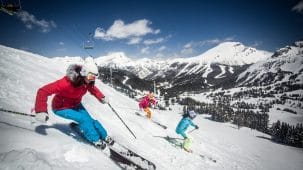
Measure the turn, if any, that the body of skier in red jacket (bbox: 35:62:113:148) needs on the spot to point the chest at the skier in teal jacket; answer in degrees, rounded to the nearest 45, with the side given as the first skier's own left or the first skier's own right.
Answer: approximately 90° to the first skier's own left

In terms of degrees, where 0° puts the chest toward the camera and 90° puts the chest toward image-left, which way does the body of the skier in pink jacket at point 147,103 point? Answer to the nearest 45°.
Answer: approximately 315°

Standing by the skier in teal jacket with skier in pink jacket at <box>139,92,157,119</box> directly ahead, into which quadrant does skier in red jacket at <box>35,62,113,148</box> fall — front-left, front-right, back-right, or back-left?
back-left

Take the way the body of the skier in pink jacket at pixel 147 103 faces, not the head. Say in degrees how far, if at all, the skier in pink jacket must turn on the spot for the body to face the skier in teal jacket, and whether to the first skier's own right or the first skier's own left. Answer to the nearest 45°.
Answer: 0° — they already face them
